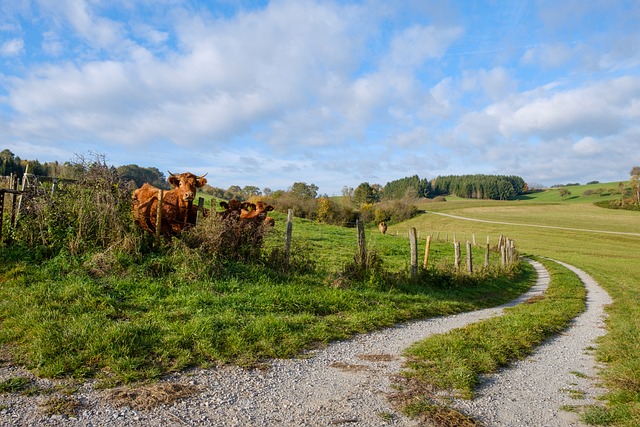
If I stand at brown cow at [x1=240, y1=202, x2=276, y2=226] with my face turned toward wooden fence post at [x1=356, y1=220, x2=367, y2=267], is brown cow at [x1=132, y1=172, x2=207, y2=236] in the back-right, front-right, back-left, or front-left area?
back-right

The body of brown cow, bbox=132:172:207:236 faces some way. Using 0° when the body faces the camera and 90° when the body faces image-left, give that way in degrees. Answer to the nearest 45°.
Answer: approximately 315°

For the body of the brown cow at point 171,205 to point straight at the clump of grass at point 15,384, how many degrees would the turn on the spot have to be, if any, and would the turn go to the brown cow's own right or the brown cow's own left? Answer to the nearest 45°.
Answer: approximately 45° to the brown cow's own right

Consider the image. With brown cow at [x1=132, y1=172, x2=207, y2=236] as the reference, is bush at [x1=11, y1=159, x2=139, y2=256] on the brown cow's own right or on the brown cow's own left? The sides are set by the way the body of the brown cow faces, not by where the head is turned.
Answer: on the brown cow's own right

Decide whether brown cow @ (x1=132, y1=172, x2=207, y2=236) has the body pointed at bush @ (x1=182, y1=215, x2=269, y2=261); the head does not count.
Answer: yes

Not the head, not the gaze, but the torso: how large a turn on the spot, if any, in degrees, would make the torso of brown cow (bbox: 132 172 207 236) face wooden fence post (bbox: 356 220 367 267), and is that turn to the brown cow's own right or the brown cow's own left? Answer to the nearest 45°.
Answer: approximately 45° to the brown cow's own left

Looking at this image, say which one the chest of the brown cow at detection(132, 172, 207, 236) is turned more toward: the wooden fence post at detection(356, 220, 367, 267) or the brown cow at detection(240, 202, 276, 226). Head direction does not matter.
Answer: the wooden fence post

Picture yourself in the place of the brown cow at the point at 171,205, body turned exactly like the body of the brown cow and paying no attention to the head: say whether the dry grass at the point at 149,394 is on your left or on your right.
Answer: on your right
